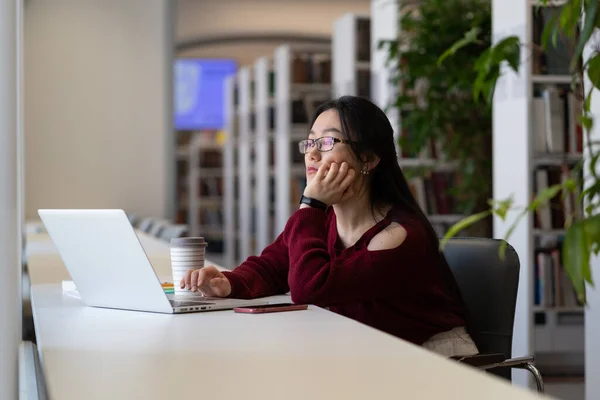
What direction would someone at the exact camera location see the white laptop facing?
facing away from the viewer and to the right of the viewer

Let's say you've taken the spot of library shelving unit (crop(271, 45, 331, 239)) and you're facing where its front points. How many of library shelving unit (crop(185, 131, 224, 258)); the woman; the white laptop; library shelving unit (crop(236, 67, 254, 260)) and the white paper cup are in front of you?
3

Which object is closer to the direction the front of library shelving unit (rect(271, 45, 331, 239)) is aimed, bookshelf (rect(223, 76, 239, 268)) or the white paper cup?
the white paper cup

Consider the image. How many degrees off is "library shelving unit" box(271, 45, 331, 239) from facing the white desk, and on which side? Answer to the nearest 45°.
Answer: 0° — it already faces it

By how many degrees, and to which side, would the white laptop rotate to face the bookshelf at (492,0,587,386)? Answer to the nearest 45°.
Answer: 0° — it already faces it

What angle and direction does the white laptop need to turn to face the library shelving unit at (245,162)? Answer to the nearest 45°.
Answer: approximately 45° to its left
